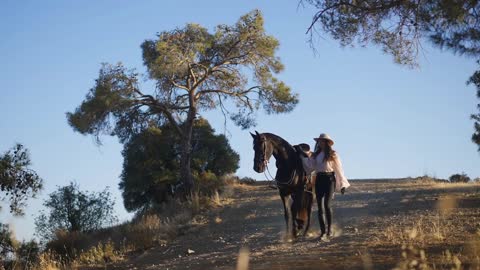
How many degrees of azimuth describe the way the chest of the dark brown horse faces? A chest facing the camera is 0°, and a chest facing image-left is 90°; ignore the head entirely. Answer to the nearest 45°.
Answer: approximately 45°

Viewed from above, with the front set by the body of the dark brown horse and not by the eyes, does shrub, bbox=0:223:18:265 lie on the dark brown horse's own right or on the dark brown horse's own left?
on the dark brown horse's own right

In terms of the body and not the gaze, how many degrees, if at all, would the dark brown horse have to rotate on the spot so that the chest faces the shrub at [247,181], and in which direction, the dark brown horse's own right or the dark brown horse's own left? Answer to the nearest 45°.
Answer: approximately 135° to the dark brown horse's own right

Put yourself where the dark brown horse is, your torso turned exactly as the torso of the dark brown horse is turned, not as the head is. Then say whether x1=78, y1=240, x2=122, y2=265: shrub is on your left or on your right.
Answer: on your right

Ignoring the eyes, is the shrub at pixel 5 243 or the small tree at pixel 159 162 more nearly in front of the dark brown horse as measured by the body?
the shrub

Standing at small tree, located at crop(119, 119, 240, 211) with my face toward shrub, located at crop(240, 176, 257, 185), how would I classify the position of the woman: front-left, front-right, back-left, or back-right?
back-right

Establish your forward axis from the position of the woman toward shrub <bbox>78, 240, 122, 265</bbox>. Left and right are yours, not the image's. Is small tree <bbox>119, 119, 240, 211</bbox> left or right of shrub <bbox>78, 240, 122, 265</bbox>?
right

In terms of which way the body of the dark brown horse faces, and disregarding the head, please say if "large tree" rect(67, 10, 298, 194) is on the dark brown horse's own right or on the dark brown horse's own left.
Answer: on the dark brown horse's own right

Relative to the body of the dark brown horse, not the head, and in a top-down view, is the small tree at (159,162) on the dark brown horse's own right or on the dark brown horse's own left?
on the dark brown horse's own right
